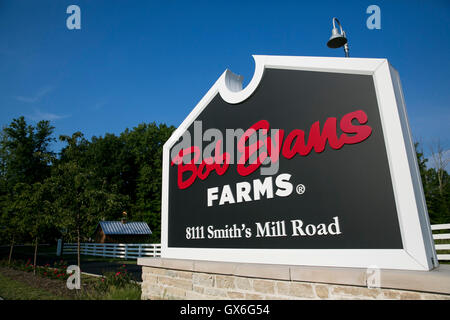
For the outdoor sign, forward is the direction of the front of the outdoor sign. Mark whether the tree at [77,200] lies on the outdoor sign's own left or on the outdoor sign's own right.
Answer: on the outdoor sign's own right

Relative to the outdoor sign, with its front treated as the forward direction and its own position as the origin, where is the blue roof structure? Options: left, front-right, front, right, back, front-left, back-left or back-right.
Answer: right

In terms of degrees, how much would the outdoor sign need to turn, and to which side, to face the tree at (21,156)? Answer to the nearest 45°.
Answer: approximately 90° to its right

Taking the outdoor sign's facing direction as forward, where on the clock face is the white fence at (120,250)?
The white fence is roughly at 3 o'clock from the outdoor sign.
